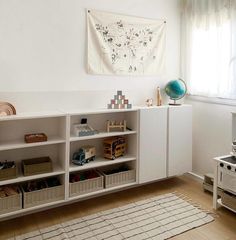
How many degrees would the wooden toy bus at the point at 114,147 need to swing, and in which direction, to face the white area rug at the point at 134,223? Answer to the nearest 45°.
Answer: approximately 45° to its left

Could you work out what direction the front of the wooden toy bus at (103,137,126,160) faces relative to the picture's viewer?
facing the viewer and to the left of the viewer

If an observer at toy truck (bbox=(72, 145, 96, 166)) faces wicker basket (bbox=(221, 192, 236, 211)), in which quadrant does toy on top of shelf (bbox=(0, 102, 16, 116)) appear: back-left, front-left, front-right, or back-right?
back-right

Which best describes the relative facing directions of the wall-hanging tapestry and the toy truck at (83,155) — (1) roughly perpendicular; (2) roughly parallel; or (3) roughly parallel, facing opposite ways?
roughly perpendicular

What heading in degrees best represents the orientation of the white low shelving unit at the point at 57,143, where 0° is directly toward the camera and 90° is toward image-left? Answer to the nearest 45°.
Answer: approximately 315°

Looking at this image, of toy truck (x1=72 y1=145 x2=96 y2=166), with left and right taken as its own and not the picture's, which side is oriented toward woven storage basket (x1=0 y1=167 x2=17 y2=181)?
front

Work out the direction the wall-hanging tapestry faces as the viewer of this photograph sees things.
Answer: facing the viewer and to the right of the viewer

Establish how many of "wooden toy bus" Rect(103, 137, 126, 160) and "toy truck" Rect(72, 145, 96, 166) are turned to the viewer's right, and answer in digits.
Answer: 0
